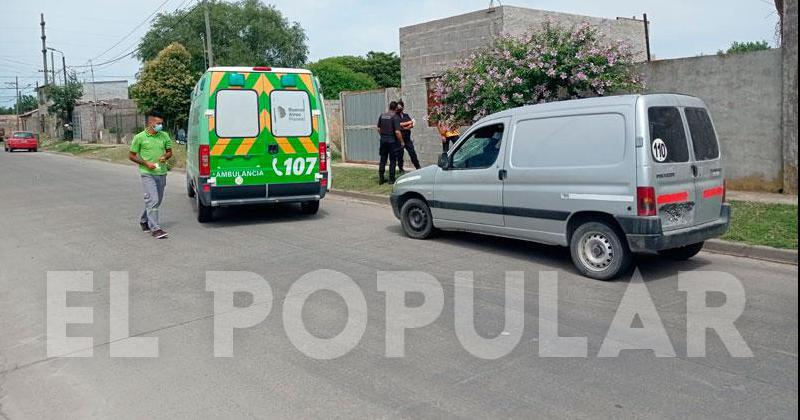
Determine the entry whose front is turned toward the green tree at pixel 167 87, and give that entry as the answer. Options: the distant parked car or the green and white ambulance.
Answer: the green and white ambulance

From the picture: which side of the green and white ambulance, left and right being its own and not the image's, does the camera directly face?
back

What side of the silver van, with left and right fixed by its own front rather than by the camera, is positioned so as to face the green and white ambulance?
front

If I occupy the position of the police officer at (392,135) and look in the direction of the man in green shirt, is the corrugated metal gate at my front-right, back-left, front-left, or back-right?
back-right

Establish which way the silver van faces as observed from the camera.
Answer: facing away from the viewer and to the left of the viewer

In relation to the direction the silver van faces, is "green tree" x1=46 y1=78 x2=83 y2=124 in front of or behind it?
in front
